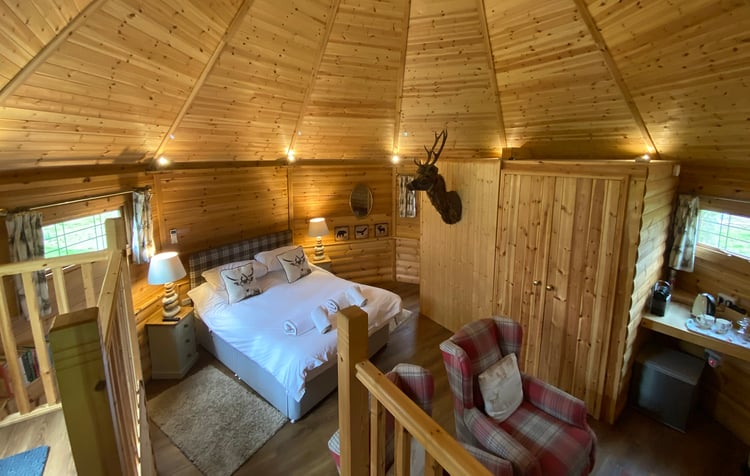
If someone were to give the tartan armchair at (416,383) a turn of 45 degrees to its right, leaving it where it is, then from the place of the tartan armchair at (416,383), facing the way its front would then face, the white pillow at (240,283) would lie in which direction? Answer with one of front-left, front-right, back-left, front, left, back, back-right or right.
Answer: front-right

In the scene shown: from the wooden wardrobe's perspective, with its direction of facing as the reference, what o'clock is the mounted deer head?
The mounted deer head is roughly at 2 o'clock from the wooden wardrobe.

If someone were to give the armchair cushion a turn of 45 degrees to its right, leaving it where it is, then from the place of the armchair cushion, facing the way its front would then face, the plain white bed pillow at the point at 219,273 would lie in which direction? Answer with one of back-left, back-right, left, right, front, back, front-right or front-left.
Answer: right

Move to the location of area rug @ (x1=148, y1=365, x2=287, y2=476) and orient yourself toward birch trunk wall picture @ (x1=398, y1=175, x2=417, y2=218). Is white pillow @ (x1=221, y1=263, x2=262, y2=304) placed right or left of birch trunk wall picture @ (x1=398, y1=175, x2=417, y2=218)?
left

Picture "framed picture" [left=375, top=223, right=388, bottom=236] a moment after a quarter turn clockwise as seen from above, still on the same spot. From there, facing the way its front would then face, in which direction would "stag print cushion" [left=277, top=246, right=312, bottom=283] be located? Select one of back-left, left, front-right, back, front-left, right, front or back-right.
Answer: front-left

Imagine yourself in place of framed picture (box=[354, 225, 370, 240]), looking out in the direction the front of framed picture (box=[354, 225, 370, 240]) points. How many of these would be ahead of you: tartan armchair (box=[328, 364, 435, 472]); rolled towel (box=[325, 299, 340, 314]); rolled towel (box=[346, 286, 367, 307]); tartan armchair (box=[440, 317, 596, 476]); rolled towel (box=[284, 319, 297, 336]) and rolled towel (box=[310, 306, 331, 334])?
6

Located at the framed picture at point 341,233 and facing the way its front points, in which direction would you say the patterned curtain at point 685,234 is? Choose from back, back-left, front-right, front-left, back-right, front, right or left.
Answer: front-left

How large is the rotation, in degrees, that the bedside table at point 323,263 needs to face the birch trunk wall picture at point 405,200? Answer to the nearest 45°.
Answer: approximately 45° to its left

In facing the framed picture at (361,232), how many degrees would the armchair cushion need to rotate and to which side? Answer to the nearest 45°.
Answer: approximately 180°
